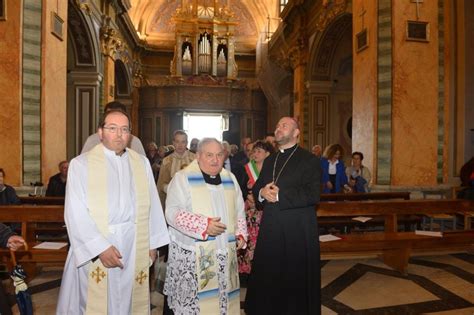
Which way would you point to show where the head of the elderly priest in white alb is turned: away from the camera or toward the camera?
toward the camera

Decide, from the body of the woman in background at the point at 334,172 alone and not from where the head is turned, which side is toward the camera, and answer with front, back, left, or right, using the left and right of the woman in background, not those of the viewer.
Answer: front

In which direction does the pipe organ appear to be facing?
toward the camera

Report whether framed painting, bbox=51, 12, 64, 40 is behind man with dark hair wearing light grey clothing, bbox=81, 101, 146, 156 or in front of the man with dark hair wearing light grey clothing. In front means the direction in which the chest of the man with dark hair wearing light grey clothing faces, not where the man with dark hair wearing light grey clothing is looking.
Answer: behind

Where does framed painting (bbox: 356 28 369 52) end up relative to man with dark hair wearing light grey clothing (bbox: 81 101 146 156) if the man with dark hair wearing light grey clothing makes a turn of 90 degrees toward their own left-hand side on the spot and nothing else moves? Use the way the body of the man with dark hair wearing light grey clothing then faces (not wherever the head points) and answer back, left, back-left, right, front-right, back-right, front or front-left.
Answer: front-left

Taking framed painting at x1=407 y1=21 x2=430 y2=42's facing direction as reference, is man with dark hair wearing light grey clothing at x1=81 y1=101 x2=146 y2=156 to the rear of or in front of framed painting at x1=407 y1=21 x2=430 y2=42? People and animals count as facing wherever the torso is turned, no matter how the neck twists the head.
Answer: in front

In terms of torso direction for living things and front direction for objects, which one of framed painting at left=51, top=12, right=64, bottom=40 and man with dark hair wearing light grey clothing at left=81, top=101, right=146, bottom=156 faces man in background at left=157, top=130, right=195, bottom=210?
the framed painting

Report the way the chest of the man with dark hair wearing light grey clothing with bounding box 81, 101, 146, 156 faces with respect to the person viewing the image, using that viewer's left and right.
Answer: facing the viewer

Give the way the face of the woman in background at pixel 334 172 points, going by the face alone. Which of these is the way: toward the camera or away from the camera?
toward the camera

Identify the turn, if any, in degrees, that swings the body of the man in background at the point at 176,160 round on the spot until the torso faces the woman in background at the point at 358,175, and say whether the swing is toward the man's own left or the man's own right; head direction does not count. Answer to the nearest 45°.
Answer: approximately 90° to the man's own left
